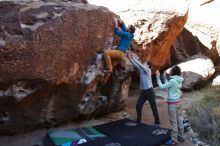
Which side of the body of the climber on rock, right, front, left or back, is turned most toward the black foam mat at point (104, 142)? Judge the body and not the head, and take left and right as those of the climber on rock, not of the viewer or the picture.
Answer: left

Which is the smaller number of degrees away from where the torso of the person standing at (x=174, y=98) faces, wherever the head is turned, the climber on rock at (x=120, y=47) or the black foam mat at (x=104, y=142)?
the climber on rock

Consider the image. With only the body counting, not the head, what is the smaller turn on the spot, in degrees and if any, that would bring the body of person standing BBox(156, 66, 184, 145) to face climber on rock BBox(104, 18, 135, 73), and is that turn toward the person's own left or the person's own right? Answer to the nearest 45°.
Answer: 0° — they already face them

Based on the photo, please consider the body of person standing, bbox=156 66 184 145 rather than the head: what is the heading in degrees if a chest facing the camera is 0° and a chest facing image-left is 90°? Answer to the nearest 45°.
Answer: approximately 135°

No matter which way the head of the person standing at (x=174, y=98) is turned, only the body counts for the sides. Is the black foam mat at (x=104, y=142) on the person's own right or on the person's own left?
on the person's own left
